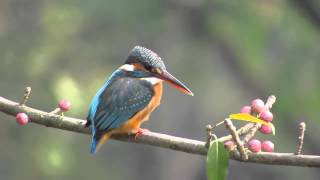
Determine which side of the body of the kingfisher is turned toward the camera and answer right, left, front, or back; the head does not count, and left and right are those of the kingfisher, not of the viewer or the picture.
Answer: right

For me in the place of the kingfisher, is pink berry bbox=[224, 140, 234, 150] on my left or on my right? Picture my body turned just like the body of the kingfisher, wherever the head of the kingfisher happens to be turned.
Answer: on my right
